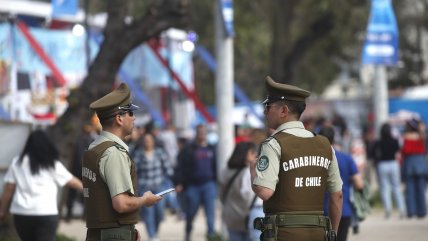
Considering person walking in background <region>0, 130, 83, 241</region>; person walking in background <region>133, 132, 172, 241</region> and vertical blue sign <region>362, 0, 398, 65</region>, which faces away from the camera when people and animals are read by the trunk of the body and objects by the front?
person walking in background <region>0, 130, 83, 241</region>

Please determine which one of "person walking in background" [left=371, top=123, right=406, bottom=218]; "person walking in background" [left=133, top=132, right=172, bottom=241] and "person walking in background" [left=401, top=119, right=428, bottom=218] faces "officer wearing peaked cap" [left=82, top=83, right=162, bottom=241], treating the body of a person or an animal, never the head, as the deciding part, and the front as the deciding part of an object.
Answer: "person walking in background" [left=133, top=132, right=172, bottom=241]

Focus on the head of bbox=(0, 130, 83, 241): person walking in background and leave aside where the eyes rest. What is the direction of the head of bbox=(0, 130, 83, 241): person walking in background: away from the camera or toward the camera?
away from the camera

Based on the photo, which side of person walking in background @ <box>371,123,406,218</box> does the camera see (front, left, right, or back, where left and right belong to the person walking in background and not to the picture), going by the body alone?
back

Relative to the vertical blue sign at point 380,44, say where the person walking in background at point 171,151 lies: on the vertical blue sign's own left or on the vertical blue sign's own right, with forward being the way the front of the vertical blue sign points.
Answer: on the vertical blue sign's own right

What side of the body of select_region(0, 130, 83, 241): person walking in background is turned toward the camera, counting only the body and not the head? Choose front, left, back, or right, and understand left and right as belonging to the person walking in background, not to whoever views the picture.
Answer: back

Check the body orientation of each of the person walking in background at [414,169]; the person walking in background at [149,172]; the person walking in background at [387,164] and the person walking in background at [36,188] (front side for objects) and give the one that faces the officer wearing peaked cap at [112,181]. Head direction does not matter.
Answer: the person walking in background at [149,172]

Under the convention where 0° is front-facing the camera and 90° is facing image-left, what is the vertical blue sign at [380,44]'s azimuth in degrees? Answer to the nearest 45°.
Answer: approximately 0°

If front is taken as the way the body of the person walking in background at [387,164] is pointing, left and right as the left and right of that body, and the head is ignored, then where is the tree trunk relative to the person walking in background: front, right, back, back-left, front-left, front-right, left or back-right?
back-left
